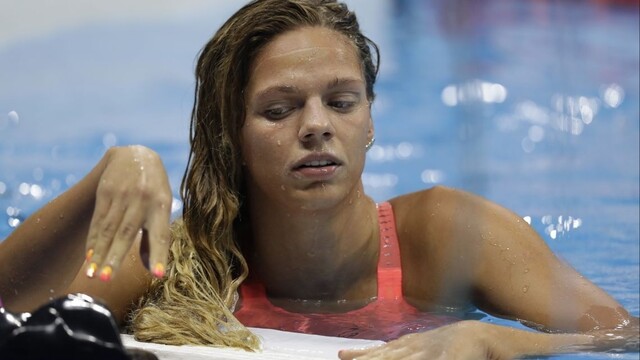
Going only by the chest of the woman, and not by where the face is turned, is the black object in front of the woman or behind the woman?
in front

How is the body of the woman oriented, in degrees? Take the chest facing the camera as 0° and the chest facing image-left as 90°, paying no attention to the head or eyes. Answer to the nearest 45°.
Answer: approximately 0°
